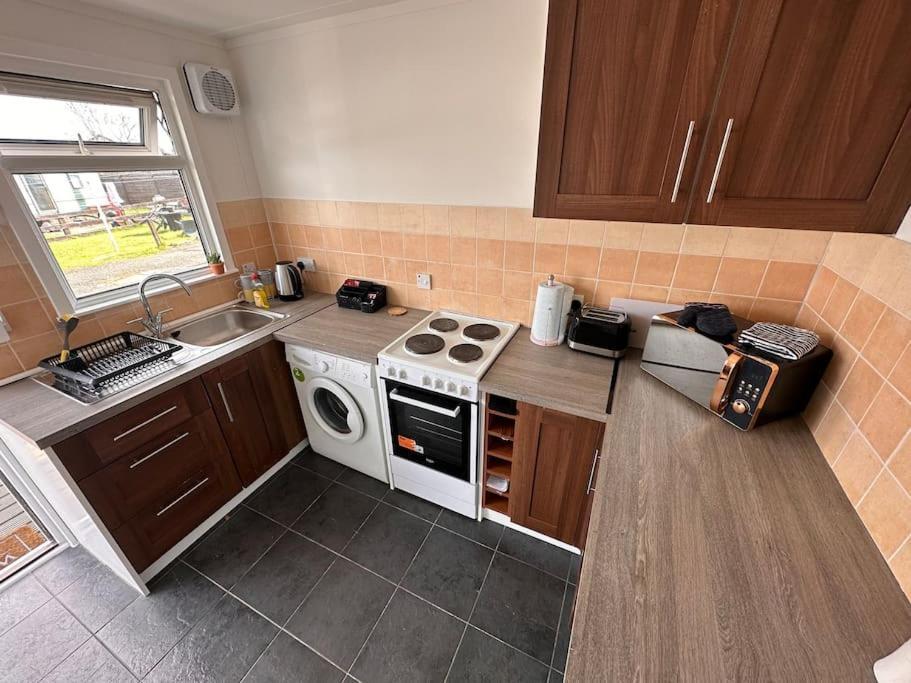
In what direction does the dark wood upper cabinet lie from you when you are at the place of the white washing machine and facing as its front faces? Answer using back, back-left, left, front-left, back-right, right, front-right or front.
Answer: left

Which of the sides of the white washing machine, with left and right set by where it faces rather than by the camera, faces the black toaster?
left

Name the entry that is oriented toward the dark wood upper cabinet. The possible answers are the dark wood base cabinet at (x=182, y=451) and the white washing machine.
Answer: the dark wood base cabinet

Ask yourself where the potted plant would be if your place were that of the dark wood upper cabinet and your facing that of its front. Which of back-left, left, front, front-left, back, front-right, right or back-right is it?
right

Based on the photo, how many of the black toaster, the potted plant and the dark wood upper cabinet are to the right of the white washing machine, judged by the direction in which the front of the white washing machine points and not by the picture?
1

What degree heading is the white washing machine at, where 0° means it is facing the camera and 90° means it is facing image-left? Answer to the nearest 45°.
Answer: approximately 45°

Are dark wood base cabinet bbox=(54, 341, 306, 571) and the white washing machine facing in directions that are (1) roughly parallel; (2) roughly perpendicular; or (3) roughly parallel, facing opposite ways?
roughly perpendicular

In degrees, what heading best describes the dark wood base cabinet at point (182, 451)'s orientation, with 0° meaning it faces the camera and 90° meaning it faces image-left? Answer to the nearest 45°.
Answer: approximately 315°

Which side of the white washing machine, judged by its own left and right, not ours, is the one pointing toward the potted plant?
right
